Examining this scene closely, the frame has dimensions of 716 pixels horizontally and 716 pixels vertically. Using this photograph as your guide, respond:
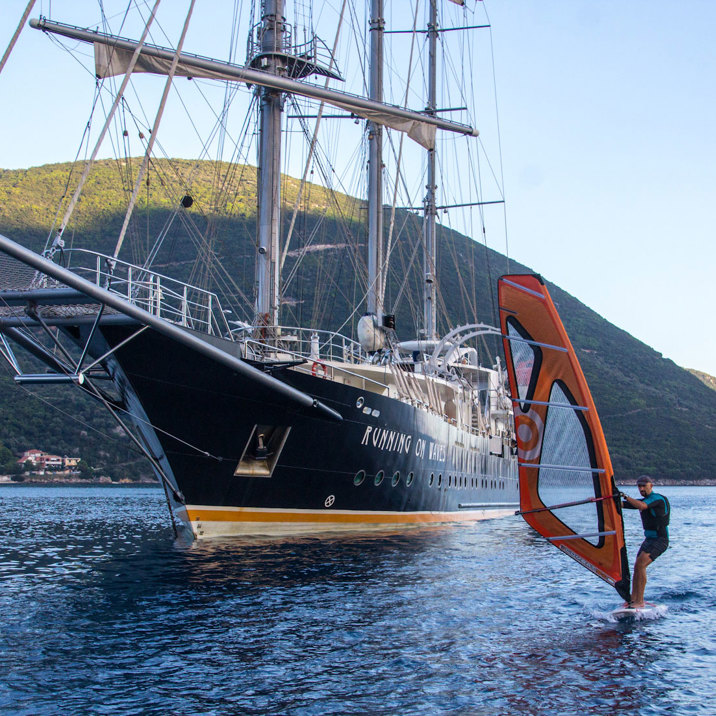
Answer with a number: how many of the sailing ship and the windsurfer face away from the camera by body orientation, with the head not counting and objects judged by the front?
0

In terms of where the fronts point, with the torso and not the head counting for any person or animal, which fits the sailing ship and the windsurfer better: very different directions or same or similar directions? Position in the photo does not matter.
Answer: same or similar directions

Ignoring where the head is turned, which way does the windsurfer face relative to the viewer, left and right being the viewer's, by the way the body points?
facing the viewer and to the left of the viewer

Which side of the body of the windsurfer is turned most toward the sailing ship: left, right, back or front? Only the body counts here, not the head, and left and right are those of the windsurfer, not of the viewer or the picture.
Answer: right

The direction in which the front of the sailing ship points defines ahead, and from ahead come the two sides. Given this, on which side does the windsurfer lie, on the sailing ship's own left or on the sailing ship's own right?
on the sailing ship's own left

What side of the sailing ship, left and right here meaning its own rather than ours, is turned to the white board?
left

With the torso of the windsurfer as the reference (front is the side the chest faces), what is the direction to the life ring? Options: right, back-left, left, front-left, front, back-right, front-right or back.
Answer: right
